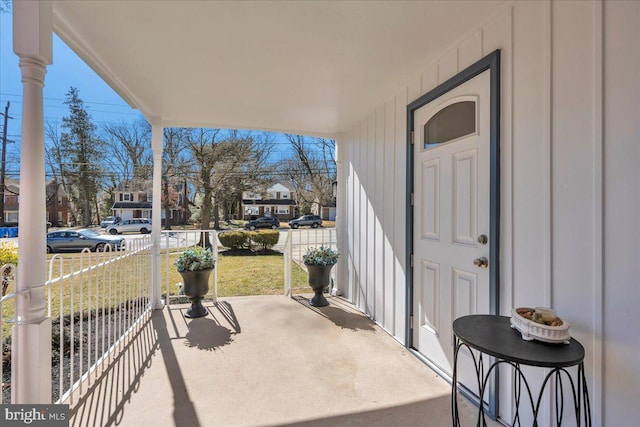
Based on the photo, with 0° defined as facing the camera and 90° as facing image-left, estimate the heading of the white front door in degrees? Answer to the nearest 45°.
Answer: approximately 45°

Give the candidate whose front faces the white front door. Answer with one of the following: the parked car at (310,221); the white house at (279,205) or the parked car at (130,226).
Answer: the white house

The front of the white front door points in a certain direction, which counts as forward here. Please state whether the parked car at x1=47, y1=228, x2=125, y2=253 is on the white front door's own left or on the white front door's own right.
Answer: on the white front door's own right

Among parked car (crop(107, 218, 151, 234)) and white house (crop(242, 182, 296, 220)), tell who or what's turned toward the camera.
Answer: the white house

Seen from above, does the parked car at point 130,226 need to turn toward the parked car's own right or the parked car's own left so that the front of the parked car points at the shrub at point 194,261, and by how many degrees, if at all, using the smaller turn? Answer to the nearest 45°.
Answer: approximately 90° to the parked car's own left

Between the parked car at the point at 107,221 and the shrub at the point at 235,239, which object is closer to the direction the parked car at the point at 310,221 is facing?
the parked car

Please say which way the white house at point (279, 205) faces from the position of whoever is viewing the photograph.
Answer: facing the viewer

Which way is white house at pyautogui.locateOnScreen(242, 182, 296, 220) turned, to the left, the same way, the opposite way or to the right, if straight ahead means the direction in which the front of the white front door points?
to the left

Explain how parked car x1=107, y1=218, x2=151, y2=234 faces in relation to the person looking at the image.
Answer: facing to the left of the viewer

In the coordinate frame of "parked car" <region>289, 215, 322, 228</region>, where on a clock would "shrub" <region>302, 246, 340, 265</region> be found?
The shrub is roughly at 9 o'clock from the parked car.

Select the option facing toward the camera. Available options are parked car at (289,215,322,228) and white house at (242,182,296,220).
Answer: the white house

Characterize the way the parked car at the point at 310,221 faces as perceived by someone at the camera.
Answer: facing to the left of the viewer

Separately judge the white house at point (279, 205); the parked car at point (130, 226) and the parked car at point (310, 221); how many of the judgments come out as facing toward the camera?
1

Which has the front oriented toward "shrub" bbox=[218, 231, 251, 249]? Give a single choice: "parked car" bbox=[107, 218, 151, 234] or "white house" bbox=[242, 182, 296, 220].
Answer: the white house

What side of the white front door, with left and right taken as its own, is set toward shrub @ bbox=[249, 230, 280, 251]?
right

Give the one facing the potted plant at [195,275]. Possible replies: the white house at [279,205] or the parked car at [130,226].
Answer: the white house
